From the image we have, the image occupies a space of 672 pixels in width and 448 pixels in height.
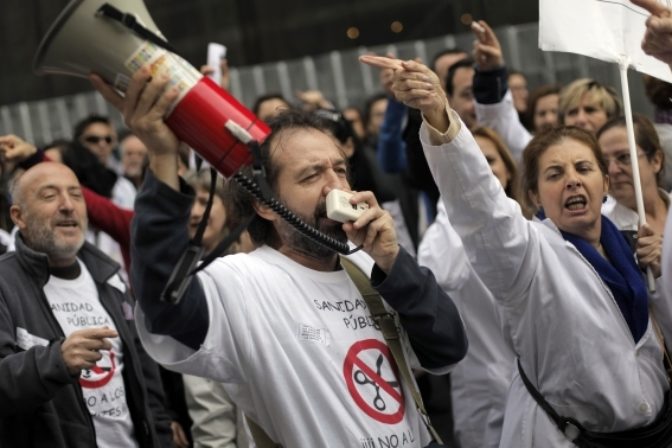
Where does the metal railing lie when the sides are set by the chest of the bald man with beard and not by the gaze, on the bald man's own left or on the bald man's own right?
on the bald man's own left

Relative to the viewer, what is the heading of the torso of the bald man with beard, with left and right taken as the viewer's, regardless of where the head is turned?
facing the viewer and to the right of the viewer

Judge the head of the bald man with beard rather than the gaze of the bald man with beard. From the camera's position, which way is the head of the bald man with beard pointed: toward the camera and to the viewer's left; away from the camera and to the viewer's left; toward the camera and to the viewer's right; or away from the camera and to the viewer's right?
toward the camera and to the viewer's right
